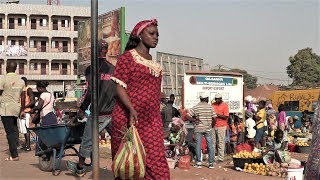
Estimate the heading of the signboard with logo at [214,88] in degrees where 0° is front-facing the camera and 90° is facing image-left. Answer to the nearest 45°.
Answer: approximately 0°

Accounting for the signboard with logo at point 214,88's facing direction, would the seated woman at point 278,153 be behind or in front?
in front

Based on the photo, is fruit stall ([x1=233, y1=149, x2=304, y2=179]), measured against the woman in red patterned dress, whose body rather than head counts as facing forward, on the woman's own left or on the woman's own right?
on the woman's own left

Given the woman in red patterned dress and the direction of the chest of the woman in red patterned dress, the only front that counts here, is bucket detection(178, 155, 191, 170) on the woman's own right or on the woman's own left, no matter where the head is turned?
on the woman's own left

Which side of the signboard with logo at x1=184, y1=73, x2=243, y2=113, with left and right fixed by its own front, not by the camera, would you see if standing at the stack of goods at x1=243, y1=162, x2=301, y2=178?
front

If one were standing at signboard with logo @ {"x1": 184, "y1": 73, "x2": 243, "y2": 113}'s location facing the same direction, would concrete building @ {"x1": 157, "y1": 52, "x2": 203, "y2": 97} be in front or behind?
behind

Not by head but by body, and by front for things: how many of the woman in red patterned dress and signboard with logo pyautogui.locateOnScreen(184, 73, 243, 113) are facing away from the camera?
0

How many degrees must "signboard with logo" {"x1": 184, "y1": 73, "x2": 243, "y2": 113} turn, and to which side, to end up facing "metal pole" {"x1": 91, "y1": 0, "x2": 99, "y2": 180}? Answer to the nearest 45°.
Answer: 0° — it already faces it

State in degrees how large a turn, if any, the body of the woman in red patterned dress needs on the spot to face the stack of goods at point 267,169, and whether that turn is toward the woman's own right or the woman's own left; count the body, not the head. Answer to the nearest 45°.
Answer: approximately 90° to the woman's own left

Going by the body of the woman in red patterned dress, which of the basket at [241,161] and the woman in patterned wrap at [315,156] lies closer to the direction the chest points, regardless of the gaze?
the woman in patterned wrap

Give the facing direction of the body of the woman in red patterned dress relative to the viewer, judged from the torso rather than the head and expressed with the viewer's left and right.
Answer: facing the viewer and to the right of the viewer
